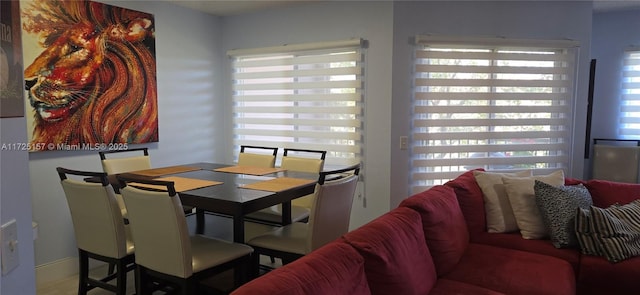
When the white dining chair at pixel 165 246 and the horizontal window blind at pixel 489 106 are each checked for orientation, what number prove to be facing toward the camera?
1

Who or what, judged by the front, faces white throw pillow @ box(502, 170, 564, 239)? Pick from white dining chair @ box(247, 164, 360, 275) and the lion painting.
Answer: the lion painting

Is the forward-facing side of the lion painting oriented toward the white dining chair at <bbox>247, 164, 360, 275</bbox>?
yes

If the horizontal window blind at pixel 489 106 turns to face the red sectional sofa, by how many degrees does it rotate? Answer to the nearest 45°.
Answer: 0° — it already faces it

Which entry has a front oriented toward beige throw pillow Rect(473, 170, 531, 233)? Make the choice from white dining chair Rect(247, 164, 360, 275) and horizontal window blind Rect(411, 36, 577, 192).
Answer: the horizontal window blind

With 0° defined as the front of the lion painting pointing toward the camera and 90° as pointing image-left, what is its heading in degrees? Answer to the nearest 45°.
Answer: approximately 315°

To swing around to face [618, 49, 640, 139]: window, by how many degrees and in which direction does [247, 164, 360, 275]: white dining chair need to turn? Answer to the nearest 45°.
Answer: approximately 90° to its right

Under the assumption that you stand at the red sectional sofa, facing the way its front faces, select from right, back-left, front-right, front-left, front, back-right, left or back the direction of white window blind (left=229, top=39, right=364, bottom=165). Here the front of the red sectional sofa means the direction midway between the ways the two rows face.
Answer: back

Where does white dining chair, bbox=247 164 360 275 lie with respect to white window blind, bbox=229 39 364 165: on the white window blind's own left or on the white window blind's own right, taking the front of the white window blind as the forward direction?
on the white window blind's own left

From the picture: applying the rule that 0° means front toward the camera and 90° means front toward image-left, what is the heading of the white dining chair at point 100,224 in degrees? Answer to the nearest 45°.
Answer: approximately 225°

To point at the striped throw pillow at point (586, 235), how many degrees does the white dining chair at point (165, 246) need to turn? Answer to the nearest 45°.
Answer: approximately 45° to its right

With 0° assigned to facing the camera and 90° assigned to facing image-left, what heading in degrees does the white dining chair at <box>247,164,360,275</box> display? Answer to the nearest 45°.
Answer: approximately 135°

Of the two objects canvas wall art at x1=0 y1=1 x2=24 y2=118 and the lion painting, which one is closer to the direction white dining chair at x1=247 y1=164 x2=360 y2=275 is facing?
the lion painting

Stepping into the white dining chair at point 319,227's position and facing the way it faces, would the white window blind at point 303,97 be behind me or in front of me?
in front
